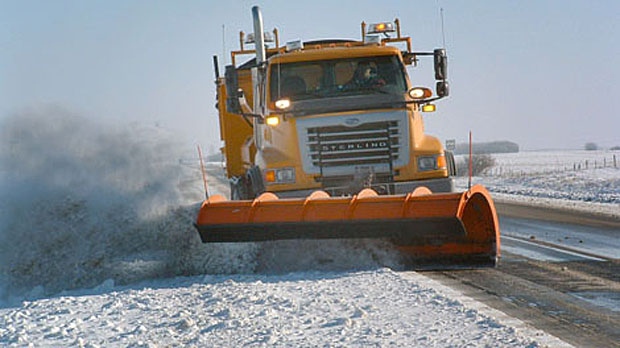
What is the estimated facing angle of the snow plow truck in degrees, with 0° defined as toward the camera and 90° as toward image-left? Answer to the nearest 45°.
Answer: approximately 0°
